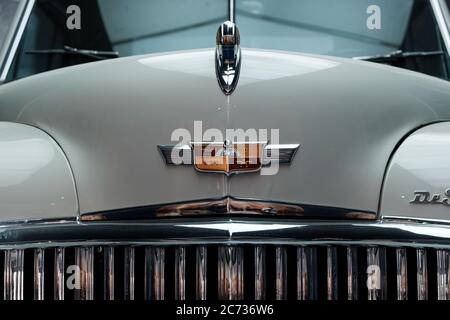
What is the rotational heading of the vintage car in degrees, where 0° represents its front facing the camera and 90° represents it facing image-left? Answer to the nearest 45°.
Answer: approximately 0°
